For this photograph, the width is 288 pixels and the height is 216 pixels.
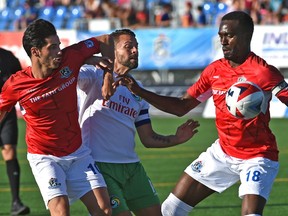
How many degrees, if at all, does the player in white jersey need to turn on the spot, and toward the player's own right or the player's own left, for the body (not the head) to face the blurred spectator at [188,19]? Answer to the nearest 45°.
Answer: approximately 135° to the player's own left

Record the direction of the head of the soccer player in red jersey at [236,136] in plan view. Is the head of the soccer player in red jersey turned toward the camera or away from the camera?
toward the camera

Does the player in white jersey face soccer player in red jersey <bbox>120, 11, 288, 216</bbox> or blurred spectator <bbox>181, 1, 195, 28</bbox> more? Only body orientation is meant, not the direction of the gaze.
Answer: the soccer player in red jersey

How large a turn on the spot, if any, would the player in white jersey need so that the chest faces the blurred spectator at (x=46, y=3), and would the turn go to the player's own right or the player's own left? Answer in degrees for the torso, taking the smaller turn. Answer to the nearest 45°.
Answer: approximately 135° to the player's own left

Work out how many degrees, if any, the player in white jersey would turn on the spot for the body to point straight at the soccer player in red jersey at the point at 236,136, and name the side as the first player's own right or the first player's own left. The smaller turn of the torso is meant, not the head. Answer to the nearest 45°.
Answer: approximately 45° to the first player's own left

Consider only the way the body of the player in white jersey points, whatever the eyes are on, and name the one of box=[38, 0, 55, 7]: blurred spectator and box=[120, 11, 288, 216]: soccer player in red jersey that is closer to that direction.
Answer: the soccer player in red jersey

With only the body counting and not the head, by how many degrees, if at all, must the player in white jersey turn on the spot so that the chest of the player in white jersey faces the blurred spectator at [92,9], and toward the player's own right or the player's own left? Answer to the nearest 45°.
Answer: approximately 135° to the player's own left

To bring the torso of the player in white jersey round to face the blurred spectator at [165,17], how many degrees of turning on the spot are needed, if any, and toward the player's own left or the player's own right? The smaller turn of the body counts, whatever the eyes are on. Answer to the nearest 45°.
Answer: approximately 135° to the player's own left

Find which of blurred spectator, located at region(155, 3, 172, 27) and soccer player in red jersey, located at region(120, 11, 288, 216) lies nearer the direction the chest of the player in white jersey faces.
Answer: the soccer player in red jersey

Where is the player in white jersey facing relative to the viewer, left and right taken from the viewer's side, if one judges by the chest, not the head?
facing the viewer and to the right of the viewer

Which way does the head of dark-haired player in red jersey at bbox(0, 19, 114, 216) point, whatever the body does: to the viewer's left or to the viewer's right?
to the viewer's right

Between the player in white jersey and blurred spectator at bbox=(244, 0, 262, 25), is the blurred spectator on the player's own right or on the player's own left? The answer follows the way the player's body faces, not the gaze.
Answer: on the player's own left
